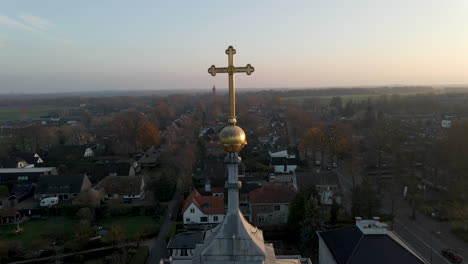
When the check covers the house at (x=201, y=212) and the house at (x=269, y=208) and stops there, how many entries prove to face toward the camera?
2

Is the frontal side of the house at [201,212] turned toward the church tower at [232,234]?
yes

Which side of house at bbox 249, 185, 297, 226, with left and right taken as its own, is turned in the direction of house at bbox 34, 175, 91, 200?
right

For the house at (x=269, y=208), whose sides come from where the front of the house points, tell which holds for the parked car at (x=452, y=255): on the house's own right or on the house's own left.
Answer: on the house's own left

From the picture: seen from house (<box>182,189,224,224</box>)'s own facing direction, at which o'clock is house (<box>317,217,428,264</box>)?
house (<box>317,217,428,264</box>) is roughly at 11 o'clock from house (<box>182,189,224,224</box>).

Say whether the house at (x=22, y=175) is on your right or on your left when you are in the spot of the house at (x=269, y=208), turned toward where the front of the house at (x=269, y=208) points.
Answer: on your right

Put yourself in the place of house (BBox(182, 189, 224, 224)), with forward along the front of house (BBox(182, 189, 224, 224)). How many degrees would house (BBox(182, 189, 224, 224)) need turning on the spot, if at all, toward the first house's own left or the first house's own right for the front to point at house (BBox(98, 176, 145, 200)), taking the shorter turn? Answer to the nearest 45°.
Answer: approximately 135° to the first house's own right

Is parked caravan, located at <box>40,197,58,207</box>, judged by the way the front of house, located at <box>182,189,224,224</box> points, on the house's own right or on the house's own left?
on the house's own right

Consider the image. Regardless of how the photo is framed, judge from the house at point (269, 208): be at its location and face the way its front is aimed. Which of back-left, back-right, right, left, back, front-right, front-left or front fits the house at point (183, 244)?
front-right

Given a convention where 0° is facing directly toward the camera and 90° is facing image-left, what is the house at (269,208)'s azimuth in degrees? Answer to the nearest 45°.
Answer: approximately 0°

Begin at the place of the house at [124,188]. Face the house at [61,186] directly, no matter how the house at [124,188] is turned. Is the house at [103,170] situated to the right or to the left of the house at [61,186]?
right
